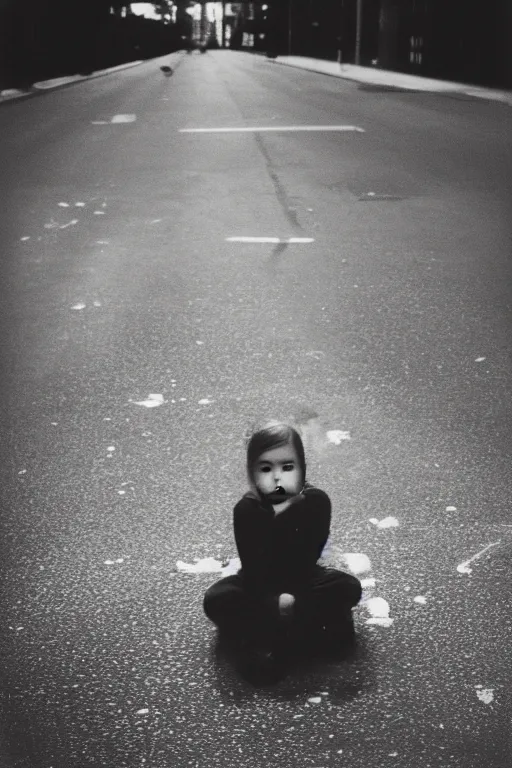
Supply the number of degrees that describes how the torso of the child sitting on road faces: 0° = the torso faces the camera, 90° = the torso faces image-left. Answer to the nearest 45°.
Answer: approximately 0°

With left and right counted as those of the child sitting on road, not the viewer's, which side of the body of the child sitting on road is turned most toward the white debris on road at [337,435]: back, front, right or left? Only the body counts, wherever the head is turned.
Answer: back

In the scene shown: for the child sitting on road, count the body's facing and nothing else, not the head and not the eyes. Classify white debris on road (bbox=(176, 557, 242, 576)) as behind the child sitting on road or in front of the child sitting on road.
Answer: behind

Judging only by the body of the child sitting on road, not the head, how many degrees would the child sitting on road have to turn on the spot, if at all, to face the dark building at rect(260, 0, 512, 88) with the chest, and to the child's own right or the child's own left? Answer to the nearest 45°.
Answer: approximately 180°

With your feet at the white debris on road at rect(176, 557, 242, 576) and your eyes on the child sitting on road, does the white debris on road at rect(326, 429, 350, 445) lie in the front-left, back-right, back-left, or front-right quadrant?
back-left
